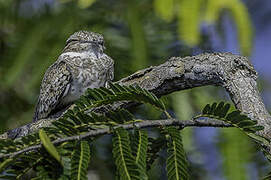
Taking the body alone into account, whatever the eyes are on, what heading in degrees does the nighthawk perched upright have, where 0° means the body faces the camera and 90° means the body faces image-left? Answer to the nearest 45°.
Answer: approximately 315°
